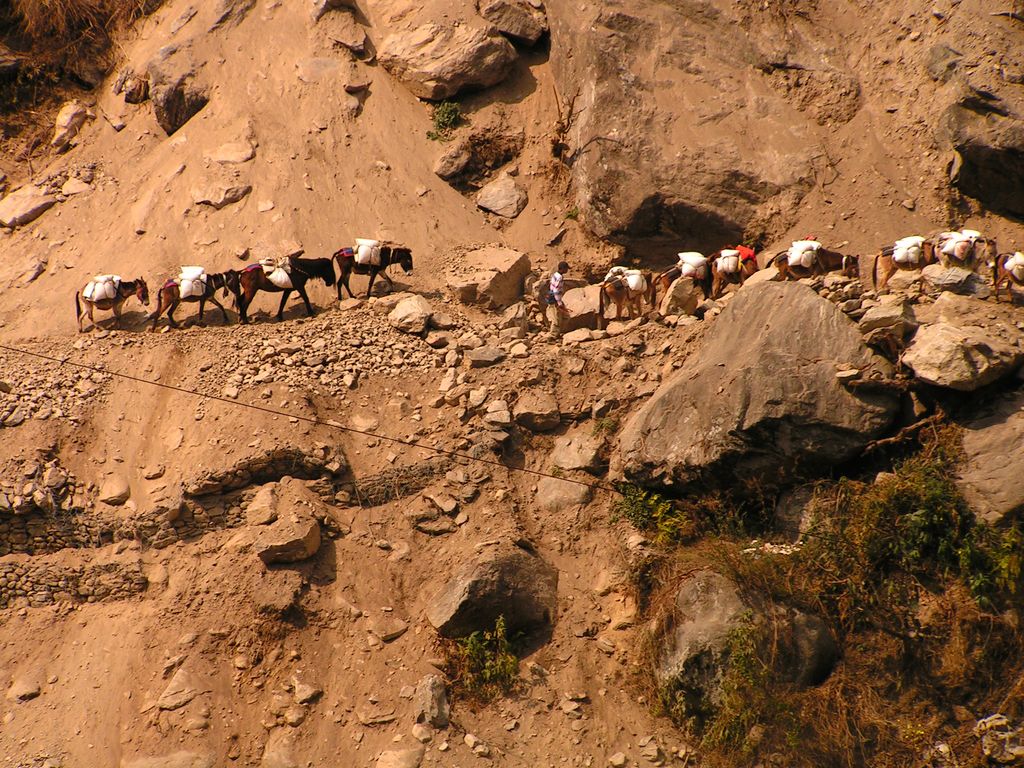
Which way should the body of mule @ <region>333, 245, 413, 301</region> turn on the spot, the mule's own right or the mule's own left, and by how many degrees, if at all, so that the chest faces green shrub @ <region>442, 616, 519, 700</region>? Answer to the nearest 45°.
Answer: approximately 90° to the mule's own right

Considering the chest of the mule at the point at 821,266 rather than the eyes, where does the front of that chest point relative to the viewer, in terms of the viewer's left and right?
facing to the right of the viewer

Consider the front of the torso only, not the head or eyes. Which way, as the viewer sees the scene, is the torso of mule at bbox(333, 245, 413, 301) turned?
to the viewer's right

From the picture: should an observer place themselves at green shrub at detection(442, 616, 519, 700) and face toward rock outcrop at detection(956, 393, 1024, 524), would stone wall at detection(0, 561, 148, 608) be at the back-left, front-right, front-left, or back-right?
back-left

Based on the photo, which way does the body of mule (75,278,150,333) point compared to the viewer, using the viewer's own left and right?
facing to the right of the viewer

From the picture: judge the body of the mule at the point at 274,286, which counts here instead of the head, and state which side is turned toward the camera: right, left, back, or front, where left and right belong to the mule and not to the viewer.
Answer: right

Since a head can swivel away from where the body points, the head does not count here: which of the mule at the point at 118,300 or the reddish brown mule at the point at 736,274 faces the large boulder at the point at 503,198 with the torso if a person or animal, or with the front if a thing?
the mule

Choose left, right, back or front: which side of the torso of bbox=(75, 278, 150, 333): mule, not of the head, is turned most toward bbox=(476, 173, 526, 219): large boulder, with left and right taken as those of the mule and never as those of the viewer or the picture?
front

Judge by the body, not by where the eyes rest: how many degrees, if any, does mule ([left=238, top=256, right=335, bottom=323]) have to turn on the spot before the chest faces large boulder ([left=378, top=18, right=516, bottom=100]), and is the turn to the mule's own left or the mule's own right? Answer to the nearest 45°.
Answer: approximately 45° to the mule's own left

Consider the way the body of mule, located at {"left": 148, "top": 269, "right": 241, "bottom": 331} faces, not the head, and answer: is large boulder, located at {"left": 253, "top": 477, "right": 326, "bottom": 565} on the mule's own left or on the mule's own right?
on the mule's own right

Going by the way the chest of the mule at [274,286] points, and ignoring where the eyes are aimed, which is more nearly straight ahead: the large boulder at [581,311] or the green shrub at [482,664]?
the large boulder

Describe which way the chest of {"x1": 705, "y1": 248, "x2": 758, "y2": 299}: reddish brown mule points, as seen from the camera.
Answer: to the viewer's right

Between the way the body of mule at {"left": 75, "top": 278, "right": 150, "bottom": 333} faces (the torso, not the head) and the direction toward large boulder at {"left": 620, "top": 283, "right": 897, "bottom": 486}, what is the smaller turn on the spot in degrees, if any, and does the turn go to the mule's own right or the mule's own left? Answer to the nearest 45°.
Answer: approximately 45° to the mule's own right

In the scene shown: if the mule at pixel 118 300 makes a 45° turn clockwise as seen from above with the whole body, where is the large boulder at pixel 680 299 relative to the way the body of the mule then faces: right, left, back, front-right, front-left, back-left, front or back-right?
front
